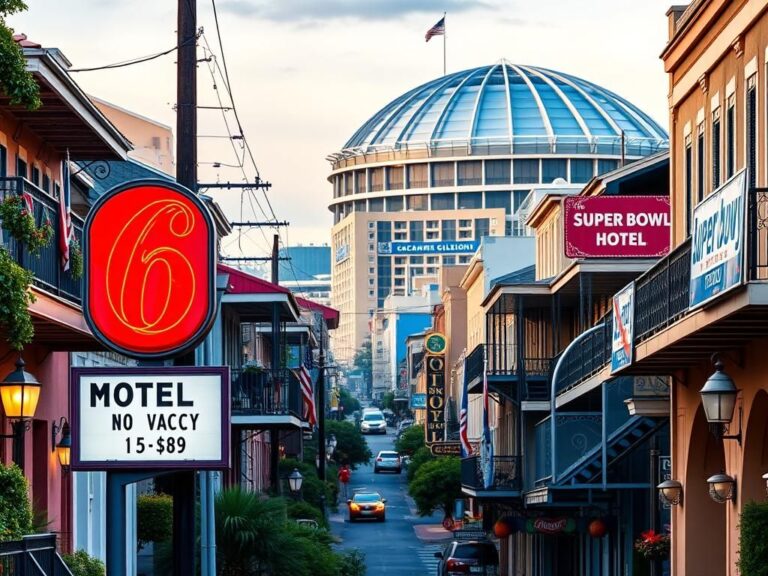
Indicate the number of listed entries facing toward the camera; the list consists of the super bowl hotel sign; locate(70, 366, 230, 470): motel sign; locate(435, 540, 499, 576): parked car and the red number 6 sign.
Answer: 3

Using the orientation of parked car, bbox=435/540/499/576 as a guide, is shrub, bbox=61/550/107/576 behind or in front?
behind

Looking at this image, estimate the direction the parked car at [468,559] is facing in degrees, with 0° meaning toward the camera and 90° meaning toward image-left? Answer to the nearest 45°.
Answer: approximately 180°

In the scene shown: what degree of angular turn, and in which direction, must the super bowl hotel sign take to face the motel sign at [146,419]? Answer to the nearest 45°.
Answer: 0° — it already faces it

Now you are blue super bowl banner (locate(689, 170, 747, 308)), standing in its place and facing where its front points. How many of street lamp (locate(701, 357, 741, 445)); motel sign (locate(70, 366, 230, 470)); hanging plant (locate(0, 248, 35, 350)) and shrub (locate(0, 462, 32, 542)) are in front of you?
3

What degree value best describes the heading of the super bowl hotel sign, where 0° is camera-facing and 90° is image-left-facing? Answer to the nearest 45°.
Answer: approximately 0°
